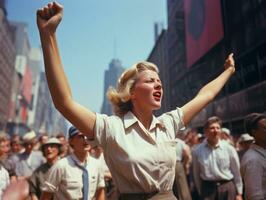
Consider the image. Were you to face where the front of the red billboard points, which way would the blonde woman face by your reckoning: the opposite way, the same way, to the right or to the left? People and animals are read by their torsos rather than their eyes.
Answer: to the left

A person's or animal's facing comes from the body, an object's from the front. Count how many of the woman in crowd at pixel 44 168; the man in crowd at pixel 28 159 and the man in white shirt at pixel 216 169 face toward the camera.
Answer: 3

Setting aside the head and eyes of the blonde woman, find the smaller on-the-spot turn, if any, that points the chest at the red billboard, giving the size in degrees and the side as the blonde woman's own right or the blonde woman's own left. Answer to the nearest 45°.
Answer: approximately 135° to the blonde woman's own left

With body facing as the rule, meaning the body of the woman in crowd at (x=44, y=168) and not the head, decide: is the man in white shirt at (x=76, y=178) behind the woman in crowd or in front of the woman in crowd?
in front

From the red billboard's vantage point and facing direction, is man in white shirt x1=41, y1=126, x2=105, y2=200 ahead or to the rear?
ahead

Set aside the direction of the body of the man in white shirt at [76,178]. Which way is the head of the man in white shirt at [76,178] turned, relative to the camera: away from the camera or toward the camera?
toward the camera

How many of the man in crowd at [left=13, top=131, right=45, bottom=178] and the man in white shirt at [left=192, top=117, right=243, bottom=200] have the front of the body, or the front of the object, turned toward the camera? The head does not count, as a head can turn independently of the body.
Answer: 2

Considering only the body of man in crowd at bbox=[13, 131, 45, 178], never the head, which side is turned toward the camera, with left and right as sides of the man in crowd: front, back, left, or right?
front

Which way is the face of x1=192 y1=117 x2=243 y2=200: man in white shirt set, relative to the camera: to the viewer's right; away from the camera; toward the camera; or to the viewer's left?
toward the camera

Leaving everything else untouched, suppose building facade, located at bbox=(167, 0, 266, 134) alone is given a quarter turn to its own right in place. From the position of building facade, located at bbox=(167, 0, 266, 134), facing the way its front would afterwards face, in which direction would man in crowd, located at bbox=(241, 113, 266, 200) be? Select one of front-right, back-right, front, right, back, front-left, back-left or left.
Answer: back-left

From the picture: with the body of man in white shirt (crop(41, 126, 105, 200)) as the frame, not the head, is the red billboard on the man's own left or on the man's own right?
on the man's own left

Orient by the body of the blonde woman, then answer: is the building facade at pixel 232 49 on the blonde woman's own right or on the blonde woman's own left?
on the blonde woman's own left

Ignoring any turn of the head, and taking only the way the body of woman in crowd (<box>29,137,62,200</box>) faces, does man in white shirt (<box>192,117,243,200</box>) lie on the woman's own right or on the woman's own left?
on the woman's own left

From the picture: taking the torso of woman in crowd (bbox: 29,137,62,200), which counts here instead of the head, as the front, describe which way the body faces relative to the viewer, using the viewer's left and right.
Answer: facing the viewer

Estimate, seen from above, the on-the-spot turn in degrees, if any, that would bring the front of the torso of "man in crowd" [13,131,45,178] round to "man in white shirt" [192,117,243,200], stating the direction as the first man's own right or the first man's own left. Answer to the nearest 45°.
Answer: approximately 45° to the first man's own left
